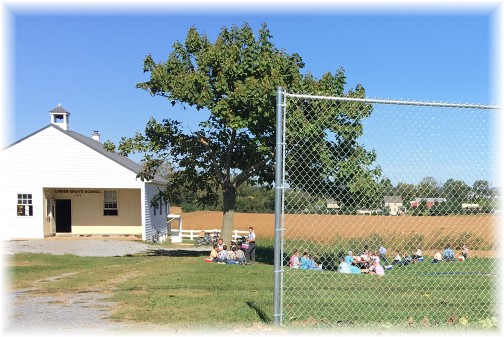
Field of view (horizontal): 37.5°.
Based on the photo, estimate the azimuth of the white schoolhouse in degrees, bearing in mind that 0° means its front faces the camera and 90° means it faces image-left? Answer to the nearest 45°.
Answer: approximately 0°

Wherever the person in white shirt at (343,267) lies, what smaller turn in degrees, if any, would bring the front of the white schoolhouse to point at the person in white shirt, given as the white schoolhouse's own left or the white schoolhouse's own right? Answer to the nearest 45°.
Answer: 0° — it already faces them

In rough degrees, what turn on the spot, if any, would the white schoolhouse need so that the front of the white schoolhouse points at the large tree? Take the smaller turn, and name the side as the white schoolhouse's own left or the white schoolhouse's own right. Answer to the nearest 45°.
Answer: approximately 45° to the white schoolhouse's own left
